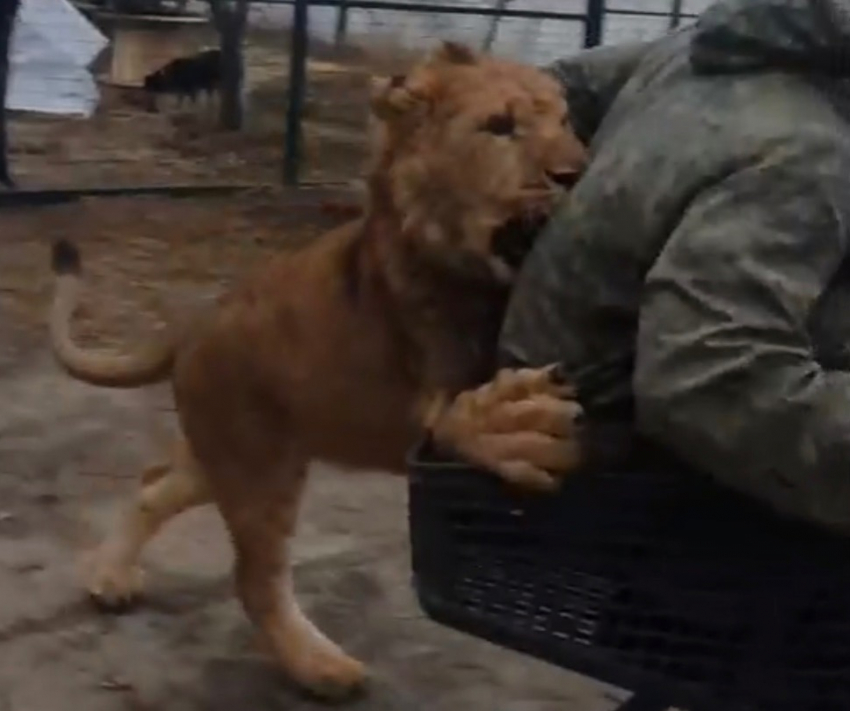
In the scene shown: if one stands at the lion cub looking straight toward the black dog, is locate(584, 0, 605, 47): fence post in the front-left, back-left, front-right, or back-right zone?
front-right
